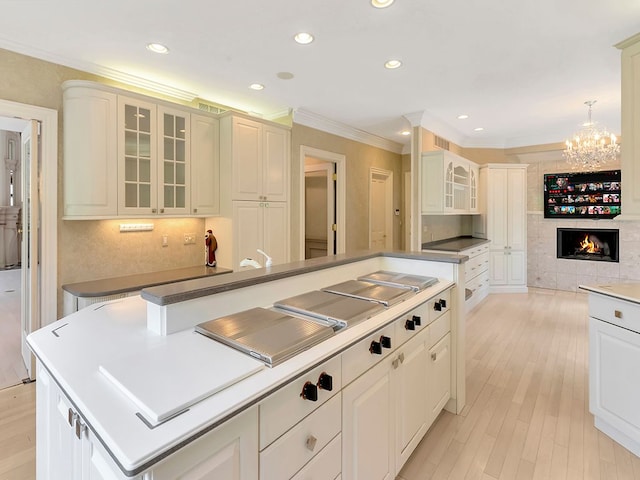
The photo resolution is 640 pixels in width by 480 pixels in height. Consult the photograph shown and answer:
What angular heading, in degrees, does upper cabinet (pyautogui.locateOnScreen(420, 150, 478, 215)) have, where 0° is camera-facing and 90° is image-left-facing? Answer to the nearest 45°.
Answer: approximately 315°

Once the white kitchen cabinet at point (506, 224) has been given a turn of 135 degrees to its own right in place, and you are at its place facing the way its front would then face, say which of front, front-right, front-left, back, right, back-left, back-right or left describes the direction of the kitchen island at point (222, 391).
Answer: back-left

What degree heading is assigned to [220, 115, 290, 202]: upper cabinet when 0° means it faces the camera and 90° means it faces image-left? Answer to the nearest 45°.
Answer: approximately 315°

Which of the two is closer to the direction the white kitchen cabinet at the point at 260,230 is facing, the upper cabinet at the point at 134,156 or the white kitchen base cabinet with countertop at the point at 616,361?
the white kitchen base cabinet with countertop

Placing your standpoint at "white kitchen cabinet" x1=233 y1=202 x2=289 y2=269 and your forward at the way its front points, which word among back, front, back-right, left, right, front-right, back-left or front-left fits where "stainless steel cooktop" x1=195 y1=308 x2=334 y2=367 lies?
front-right

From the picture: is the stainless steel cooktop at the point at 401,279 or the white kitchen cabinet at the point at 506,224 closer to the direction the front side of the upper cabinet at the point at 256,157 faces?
the stainless steel cooktop

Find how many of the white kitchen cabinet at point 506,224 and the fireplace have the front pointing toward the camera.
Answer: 2

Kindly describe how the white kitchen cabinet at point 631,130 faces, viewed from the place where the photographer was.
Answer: facing the viewer and to the left of the viewer

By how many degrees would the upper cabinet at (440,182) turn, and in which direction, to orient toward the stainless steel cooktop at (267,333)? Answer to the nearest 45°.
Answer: approximately 45° to its right

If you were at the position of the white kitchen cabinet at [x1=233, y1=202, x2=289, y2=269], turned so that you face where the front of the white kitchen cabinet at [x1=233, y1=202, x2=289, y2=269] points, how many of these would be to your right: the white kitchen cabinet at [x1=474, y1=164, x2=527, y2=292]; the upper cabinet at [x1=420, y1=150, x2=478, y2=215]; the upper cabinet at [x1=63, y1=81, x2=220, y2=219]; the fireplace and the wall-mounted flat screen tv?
1

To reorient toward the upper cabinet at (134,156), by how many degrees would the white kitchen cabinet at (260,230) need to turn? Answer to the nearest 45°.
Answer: approximately 90° to its right

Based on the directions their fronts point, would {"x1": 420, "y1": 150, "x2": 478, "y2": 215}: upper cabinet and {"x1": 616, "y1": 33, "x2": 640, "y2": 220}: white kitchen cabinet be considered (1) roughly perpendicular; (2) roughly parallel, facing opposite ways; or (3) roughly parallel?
roughly perpendicular

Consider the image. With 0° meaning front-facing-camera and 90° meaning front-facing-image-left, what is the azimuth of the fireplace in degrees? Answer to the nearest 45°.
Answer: approximately 0°

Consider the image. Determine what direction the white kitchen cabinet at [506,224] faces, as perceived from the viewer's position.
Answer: facing the viewer

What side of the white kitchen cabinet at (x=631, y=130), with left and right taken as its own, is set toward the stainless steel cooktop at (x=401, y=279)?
front

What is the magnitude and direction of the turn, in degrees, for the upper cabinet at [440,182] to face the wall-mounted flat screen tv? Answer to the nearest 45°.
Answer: approximately 90° to its left

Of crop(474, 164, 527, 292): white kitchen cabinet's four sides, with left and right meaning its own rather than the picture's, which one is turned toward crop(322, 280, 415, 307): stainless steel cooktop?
front

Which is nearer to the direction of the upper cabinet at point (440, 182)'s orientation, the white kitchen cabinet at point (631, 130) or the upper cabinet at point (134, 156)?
the white kitchen cabinet
